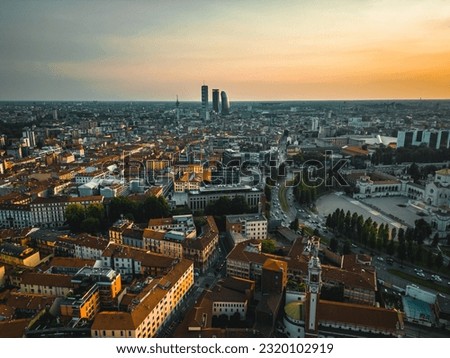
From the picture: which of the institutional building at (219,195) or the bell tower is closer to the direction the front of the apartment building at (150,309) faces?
the bell tower

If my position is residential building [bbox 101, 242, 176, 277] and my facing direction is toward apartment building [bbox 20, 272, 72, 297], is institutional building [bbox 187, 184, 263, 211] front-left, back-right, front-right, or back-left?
back-right

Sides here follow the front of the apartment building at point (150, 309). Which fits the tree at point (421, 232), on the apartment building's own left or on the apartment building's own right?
on the apartment building's own left

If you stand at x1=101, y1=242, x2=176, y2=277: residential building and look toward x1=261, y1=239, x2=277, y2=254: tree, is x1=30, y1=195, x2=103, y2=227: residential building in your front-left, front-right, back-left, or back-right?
back-left

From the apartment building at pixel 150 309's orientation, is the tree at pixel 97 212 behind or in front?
behind

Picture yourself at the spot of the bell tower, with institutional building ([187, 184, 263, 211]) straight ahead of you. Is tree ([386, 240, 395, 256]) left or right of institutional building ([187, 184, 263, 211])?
right

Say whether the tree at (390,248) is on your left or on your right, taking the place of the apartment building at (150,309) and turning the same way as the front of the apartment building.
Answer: on your left

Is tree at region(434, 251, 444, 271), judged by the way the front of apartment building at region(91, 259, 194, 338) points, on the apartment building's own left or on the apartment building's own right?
on the apartment building's own left
